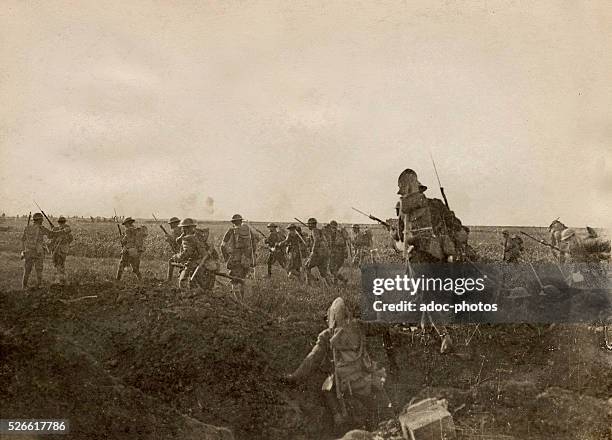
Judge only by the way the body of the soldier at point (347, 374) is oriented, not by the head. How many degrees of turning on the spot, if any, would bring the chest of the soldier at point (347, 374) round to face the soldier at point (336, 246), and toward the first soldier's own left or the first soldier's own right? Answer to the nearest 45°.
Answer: approximately 45° to the first soldier's own right

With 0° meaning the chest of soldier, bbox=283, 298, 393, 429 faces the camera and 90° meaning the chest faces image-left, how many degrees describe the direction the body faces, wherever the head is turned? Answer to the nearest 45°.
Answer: approximately 135°

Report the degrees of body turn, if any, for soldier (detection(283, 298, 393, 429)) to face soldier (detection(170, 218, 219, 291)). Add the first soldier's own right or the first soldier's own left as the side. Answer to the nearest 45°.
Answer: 0° — they already face them

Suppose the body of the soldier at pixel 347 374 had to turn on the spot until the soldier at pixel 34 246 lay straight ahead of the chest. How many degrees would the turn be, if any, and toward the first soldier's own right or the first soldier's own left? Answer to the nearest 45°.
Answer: approximately 45° to the first soldier's own left

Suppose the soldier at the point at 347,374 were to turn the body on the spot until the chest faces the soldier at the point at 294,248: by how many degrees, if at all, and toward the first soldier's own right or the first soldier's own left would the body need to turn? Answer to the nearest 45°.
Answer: approximately 45° to the first soldier's own right
